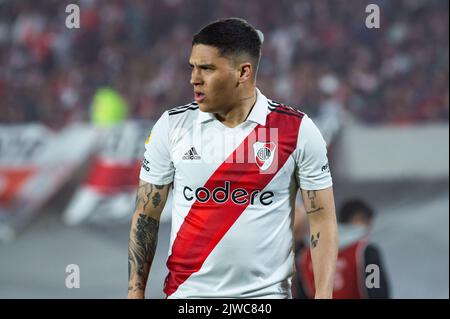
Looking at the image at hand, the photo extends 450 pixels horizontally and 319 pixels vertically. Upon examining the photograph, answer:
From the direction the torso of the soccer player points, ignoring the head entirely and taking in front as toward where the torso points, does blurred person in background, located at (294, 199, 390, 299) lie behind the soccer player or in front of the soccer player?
behind

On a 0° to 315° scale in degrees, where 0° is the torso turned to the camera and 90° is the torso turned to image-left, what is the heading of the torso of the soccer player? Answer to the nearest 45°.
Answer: approximately 0°
